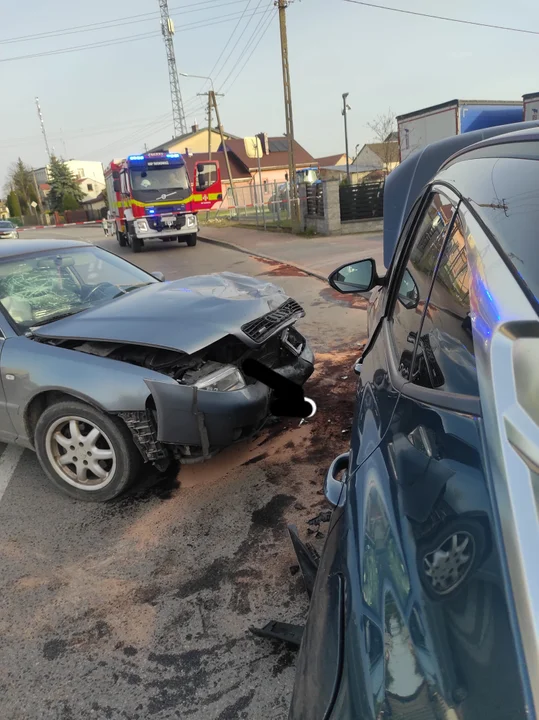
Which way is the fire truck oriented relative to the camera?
toward the camera

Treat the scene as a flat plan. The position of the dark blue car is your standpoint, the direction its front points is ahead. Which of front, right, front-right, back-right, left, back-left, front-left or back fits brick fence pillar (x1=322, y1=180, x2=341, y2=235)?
front

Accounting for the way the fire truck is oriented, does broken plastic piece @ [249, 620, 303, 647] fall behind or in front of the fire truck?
in front

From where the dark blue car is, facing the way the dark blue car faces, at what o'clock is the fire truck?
The fire truck is roughly at 11 o'clock from the dark blue car.

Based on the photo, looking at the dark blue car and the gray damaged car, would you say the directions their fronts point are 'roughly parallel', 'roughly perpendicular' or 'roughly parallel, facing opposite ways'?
roughly perpendicular

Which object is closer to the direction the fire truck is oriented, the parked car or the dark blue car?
the dark blue car

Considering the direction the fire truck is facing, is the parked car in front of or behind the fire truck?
behind

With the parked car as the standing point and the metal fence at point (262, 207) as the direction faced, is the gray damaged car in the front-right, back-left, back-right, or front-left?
front-right

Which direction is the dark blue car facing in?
away from the camera

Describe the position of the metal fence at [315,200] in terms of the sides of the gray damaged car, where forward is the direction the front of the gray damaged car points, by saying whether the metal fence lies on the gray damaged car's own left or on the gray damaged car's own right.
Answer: on the gray damaged car's own left

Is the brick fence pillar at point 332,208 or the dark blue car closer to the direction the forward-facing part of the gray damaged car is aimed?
the dark blue car

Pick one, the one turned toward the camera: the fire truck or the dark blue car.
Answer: the fire truck

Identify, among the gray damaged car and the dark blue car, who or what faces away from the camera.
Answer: the dark blue car

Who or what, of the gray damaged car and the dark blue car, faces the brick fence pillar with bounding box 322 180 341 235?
the dark blue car

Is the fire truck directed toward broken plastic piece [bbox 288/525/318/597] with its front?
yes

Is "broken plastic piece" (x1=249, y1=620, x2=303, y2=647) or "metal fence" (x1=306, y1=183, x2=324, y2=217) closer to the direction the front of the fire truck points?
the broken plastic piece

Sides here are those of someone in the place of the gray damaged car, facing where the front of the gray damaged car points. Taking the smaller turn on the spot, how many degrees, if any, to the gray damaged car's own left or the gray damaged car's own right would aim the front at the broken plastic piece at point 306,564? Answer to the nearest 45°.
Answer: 0° — it already faces it

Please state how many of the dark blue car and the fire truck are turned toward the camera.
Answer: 1

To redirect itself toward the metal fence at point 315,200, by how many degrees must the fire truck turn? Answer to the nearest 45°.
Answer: approximately 90° to its left

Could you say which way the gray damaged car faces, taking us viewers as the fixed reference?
facing the viewer and to the right of the viewer
